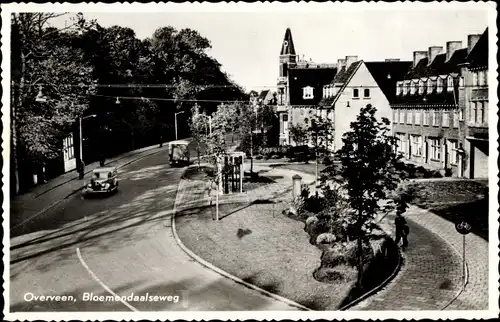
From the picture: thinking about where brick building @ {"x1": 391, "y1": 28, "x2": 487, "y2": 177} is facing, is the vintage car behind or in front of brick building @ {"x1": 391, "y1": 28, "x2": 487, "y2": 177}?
in front

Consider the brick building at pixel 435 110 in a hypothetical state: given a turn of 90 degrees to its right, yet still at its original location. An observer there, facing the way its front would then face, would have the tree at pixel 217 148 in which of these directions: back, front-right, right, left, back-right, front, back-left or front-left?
left

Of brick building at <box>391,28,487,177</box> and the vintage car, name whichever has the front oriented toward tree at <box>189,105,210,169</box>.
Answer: the brick building

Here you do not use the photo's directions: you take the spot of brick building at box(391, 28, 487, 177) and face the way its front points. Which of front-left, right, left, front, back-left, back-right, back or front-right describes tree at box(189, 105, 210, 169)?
front

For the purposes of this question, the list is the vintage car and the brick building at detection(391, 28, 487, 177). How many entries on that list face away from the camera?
0

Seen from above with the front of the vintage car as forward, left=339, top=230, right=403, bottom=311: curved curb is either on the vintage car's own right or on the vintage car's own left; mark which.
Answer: on the vintage car's own left

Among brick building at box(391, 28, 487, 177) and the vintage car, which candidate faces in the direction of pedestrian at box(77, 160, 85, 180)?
the brick building

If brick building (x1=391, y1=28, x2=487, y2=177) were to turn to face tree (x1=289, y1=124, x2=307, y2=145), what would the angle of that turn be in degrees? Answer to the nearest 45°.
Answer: approximately 90° to its right

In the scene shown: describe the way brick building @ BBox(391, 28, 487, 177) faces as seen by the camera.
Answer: facing the viewer and to the left of the viewer

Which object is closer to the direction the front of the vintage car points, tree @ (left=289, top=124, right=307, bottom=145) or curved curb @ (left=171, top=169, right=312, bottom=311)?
the curved curb

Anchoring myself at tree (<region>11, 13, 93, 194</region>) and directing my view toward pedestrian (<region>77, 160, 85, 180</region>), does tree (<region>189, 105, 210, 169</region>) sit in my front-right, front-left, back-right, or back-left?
front-right

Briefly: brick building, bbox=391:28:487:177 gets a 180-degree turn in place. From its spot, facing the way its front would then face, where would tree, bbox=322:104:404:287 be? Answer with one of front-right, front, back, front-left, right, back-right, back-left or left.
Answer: back-right
